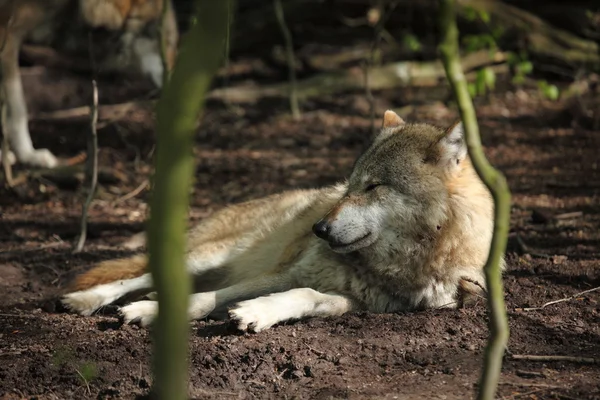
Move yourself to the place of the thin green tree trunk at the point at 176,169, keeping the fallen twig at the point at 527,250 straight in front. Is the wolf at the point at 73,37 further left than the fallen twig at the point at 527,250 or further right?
left

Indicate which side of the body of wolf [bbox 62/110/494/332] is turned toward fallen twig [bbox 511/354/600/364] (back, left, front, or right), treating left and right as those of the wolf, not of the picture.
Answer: front

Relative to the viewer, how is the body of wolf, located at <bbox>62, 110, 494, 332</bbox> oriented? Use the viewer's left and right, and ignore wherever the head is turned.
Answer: facing the viewer and to the right of the viewer

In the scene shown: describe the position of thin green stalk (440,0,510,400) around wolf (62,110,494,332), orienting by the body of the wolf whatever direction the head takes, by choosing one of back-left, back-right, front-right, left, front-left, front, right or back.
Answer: front-right

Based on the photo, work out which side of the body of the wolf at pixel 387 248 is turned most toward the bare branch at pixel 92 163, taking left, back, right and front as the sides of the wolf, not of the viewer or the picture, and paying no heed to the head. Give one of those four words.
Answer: back

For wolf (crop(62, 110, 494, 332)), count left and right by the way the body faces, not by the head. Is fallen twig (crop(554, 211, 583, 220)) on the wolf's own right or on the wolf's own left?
on the wolf's own left

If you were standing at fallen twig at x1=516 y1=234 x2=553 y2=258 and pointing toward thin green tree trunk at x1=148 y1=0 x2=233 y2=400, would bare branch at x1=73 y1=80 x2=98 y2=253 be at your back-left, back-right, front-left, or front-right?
front-right
